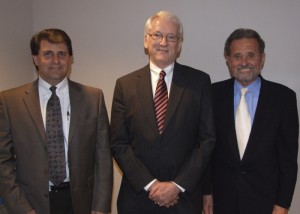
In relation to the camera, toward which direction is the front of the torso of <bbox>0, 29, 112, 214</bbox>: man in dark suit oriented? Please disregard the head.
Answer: toward the camera

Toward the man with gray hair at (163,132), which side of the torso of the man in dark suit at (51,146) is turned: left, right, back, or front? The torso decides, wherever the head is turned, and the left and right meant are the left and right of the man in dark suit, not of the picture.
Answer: left

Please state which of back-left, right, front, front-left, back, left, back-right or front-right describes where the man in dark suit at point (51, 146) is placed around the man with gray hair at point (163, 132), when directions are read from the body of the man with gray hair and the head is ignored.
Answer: right

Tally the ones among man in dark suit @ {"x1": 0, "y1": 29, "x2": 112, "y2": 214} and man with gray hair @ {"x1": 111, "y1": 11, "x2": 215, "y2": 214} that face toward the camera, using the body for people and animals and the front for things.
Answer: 2

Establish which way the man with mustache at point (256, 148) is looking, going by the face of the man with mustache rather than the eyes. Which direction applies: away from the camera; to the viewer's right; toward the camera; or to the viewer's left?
toward the camera

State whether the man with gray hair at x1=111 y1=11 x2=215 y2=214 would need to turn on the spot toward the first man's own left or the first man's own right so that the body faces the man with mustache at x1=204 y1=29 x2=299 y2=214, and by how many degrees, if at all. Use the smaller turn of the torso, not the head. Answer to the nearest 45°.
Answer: approximately 90° to the first man's own left

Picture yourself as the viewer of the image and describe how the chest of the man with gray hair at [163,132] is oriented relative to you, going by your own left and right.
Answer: facing the viewer

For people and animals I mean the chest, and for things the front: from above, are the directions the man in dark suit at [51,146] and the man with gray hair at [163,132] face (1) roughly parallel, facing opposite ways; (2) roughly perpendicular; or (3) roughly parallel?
roughly parallel
